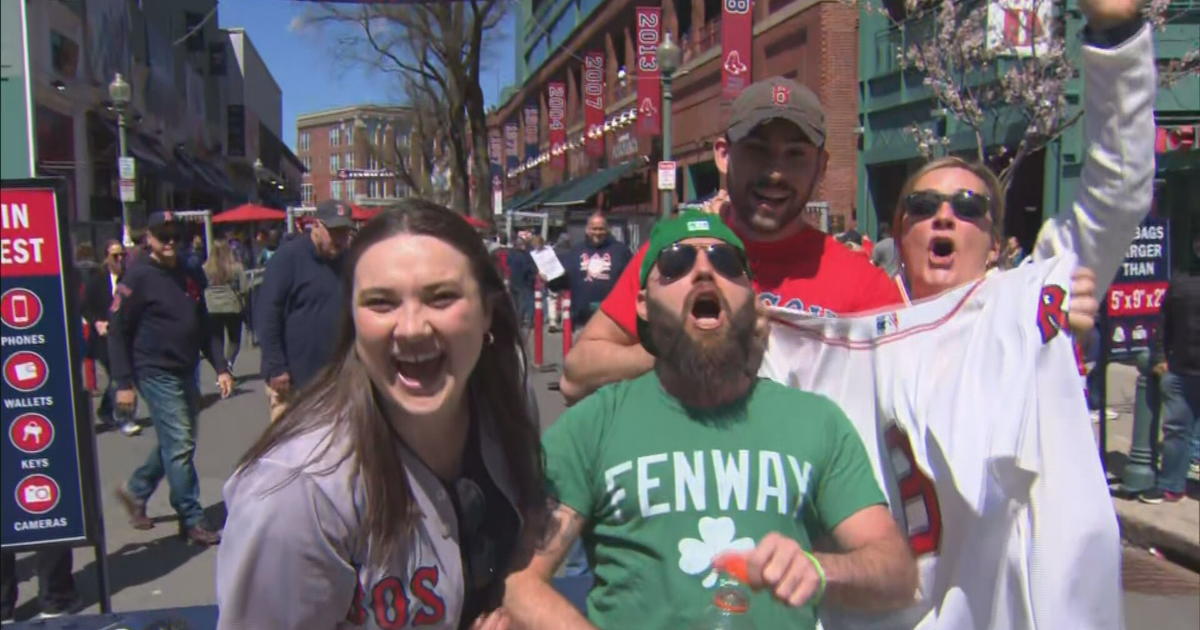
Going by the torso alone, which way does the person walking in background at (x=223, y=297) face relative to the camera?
away from the camera

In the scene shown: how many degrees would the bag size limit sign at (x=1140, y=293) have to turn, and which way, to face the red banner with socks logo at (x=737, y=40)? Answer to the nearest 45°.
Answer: approximately 135° to its right

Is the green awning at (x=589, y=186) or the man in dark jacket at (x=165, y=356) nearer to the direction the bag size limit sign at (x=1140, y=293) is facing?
the man in dark jacket

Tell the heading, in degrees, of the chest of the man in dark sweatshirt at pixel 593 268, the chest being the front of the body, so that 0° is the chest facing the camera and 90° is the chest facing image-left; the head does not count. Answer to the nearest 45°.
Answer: approximately 0°

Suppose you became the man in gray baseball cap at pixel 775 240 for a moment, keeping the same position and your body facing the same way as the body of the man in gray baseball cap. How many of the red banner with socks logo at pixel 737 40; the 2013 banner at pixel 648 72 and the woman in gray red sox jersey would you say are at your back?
2

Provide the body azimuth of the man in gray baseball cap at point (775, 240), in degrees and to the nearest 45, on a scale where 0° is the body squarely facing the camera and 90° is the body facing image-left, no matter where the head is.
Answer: approximately 0°
